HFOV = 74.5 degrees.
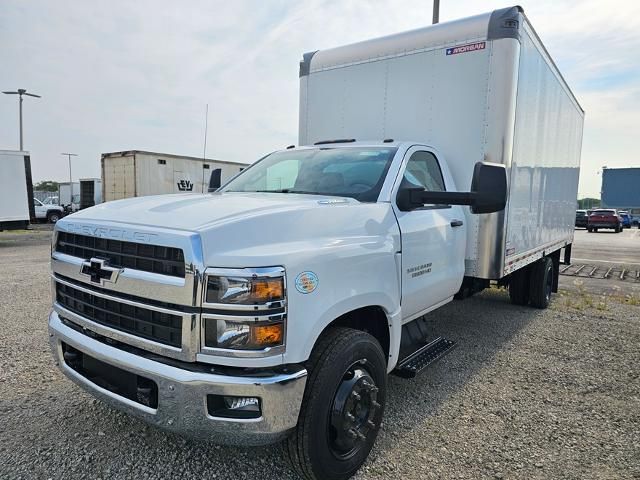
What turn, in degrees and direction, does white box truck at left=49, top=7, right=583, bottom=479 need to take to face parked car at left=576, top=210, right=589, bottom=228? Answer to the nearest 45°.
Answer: approximately 180°

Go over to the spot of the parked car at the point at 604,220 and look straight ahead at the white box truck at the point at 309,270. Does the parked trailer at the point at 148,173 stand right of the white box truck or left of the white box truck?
right

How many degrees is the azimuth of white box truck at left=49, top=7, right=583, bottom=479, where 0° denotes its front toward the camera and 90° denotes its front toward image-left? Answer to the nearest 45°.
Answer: approximately 45°

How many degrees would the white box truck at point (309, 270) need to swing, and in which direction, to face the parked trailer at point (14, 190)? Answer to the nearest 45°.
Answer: approximately 90° to its right

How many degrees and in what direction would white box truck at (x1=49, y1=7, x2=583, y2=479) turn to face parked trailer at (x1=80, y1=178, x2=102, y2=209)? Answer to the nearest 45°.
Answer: approximately 90° to its right

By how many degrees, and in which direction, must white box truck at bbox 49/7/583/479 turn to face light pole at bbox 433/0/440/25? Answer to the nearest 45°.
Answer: approximately 135° to its right

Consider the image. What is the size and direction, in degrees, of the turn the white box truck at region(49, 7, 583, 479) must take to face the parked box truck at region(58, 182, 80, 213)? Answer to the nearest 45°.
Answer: approximately 90° to its right

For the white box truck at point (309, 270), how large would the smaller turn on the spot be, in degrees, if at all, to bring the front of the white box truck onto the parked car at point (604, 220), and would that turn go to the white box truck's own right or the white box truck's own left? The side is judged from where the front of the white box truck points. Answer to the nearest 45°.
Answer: approximately 180°
